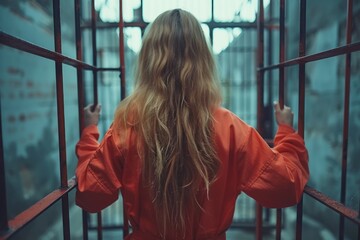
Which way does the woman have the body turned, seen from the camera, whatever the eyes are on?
away from the camera

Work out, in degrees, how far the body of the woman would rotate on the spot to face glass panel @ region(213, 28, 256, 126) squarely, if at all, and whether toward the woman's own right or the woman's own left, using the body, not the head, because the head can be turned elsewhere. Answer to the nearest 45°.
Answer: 0° — they already face it

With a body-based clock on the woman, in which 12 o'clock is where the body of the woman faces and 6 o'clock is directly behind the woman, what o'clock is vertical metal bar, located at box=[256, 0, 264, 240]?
The vertical metal bar is roughly at 1 o'clock from the woman.

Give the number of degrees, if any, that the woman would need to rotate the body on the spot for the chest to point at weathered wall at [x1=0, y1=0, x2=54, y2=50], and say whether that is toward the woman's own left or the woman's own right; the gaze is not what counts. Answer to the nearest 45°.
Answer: approximately 45° to the woman's own left

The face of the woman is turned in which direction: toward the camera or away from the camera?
away from the camera

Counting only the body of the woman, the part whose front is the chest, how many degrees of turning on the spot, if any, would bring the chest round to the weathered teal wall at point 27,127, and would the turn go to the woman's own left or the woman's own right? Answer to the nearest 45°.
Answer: approximately 45° to the woman's own left
